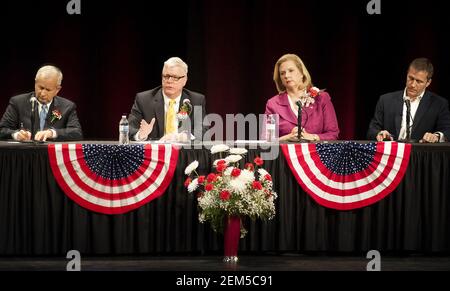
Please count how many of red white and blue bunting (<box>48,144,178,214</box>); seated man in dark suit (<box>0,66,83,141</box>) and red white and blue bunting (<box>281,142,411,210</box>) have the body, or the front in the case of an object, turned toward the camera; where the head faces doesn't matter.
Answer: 3

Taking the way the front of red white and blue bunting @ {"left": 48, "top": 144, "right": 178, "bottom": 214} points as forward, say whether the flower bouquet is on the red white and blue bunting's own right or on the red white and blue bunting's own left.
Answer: on the red white and blue bunting's own left

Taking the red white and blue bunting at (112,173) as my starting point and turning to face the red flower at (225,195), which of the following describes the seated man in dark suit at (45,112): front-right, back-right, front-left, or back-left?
back-left

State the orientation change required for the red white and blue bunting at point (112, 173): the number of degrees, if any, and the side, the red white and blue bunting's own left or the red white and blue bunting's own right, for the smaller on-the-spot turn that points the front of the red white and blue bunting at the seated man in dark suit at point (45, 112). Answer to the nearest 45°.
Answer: approximately 135° to the red white and blue bunting's own right

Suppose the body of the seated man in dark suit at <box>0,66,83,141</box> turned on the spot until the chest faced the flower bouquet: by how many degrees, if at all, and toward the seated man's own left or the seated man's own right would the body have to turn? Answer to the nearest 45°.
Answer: approximately 45° to the seated man's own left

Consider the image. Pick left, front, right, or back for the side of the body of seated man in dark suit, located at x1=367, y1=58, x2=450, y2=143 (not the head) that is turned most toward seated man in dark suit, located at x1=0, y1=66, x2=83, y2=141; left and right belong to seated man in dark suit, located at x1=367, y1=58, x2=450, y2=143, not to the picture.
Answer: right

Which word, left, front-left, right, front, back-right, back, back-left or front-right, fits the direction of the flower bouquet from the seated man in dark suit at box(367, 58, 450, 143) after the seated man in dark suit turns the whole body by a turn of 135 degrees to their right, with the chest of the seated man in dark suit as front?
left

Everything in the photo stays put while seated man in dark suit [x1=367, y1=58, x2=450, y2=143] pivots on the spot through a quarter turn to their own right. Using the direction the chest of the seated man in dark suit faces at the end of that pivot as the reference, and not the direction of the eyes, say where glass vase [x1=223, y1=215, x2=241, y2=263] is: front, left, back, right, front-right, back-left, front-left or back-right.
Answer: front-left

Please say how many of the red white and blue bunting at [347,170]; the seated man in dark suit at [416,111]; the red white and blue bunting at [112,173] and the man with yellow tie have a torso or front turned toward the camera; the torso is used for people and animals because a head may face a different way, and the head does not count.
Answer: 4

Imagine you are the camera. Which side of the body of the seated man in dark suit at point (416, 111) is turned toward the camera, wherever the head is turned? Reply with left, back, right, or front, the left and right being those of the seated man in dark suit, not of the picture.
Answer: front

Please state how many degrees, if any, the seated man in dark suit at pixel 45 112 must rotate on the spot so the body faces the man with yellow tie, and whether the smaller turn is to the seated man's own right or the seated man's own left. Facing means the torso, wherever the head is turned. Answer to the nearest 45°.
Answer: approximately 90° to the seated man's own left

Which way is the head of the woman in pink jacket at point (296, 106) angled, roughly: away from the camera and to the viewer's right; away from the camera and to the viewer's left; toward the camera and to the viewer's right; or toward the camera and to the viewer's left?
toward the camera and to the viewer's left

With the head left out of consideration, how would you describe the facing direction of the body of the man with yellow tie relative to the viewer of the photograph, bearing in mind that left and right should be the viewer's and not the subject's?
facing the viewer
